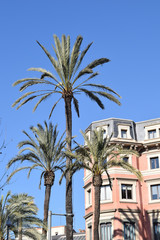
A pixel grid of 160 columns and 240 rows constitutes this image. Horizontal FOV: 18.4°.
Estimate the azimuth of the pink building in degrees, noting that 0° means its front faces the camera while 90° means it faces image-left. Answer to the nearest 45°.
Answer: approximately 0°
